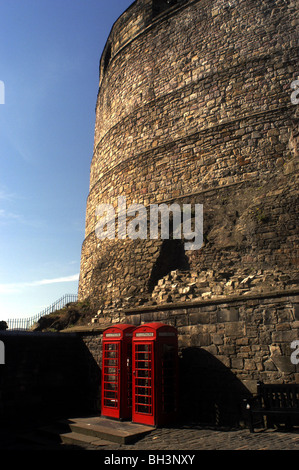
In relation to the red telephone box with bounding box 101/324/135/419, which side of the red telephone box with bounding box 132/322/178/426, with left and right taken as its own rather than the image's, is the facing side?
right

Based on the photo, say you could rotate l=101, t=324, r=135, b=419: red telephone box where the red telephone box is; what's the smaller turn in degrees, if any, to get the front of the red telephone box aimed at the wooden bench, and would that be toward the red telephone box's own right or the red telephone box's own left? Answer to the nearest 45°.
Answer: approximately 90° to the red telephone box's own left

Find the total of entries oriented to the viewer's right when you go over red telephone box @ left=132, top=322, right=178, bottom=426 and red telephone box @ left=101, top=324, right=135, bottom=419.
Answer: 0

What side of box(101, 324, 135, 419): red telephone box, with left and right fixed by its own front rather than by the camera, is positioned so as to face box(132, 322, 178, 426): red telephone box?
left

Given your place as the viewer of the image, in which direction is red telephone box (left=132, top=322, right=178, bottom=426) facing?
facing the viewer and to the left of the viewer

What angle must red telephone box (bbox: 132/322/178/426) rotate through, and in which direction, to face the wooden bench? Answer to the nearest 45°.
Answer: approximately 90° to its left
